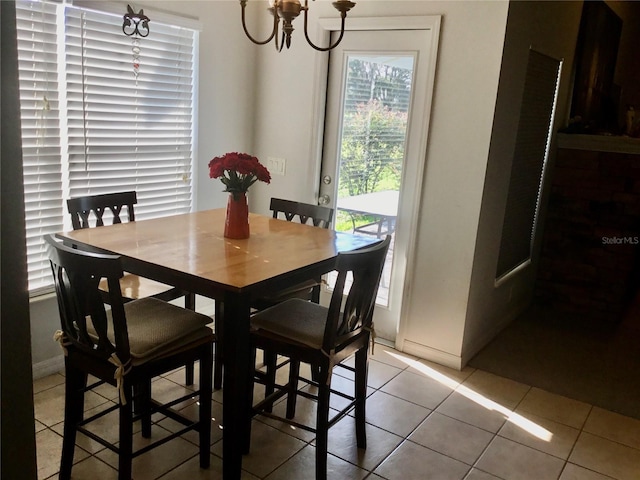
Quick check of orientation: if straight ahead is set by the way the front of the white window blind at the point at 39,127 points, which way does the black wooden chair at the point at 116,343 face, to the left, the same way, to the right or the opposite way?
to the left

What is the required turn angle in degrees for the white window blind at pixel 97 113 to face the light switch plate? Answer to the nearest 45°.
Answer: approximately 90° to its left

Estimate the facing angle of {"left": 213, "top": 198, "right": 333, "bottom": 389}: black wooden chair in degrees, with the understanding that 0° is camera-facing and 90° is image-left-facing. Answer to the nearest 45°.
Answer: approximately 45°

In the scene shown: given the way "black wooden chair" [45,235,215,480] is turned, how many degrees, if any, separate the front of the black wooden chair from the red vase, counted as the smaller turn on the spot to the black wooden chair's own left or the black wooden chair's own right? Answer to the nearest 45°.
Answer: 0° — it already faces it

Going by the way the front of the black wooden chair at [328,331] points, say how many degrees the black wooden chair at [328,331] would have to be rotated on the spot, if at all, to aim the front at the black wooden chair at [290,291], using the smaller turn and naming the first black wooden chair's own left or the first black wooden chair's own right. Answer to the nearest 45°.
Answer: approximately 45° to the first black wooden chair's own right

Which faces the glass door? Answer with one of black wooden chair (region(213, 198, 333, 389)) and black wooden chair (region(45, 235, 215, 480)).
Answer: black wooden chair (region(45, 235, 215, 480))

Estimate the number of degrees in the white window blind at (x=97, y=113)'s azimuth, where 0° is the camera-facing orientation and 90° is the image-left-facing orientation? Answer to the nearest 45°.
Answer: approximately 315°

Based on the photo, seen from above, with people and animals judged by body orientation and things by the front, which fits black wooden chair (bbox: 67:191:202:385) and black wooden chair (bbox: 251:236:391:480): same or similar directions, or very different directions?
very different directions

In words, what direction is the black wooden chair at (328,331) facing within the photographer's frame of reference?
facing away from the viewer and to the left of the viewer

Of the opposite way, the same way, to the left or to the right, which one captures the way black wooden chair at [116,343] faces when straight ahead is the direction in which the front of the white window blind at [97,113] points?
to the left

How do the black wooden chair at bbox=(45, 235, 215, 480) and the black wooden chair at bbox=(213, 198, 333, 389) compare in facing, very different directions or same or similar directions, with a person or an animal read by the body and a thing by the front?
very different directions
